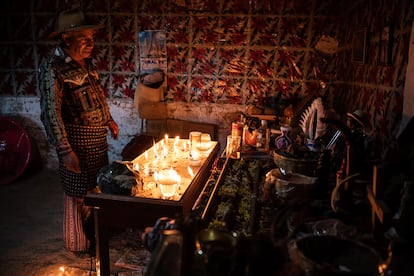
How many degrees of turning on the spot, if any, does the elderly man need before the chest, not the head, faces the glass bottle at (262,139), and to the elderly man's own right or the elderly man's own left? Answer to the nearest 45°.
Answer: approximately 45° to the elderly man's own left

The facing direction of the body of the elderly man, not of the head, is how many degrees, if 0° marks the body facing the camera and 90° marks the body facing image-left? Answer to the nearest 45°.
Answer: approximately 315°

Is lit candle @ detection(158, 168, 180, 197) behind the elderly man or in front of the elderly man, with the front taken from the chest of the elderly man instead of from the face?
in front

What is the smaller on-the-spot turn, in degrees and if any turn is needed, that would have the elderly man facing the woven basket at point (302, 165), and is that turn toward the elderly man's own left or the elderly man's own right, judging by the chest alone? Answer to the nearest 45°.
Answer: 0° — they already face it

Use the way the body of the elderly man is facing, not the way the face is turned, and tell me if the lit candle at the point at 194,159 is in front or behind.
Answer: in front
